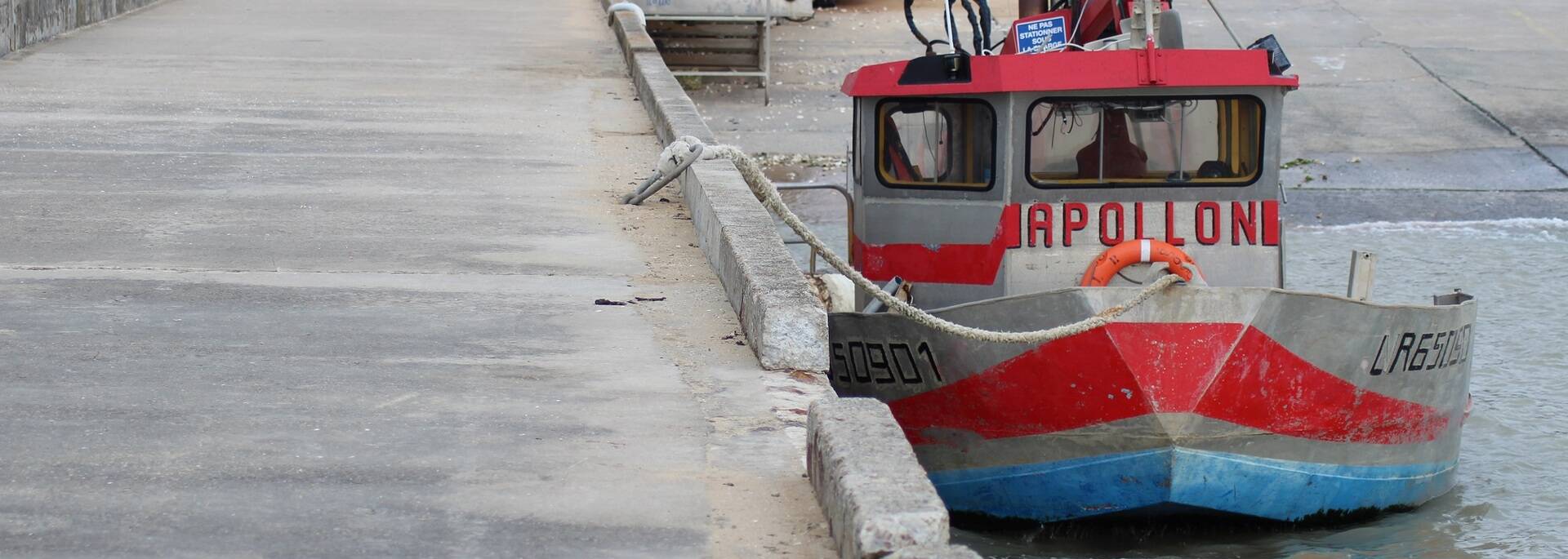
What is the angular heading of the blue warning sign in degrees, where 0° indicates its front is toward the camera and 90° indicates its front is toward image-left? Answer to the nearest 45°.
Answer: approximately 0°

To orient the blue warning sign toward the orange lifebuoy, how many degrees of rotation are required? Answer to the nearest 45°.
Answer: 0° — it already faces it

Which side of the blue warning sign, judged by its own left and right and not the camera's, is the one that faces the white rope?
front
